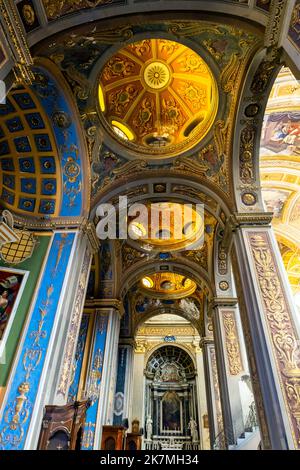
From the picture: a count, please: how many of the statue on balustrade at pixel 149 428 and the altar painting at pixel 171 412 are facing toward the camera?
2

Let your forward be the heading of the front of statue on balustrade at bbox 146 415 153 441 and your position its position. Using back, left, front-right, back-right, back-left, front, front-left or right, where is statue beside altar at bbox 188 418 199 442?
left

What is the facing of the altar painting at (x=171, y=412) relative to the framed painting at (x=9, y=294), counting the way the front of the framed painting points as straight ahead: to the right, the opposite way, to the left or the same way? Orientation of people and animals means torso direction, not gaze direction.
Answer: to the right

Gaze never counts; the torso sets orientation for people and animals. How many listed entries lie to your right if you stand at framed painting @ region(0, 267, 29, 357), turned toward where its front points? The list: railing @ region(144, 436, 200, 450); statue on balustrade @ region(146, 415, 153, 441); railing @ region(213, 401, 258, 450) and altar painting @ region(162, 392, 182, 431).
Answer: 0

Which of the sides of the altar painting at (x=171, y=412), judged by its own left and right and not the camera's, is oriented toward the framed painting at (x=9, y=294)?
front

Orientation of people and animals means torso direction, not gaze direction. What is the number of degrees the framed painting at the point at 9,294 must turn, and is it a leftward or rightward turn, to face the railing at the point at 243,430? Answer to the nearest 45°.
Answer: approximately 45° to its left

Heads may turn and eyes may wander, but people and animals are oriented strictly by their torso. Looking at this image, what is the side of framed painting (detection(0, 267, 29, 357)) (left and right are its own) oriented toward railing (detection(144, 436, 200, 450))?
left

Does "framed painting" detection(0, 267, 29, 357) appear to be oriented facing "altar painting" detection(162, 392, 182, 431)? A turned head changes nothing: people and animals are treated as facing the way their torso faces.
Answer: no

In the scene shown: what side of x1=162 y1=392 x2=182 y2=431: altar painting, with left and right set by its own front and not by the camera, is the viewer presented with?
front

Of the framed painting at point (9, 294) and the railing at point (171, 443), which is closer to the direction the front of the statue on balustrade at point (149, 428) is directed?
the framed painting

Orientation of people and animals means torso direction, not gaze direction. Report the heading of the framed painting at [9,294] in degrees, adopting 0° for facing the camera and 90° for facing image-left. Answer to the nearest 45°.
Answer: approximately 315°

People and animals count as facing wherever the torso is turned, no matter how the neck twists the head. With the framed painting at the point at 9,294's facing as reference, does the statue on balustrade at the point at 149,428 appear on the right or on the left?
on its left

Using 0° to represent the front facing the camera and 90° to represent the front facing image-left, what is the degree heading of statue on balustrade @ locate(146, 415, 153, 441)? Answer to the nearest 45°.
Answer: approximately 0°

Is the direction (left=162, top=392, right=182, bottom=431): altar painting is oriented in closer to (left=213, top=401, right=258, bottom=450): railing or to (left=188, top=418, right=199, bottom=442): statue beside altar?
the railing

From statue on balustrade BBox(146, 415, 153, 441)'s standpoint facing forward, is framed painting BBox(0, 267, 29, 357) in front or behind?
in front

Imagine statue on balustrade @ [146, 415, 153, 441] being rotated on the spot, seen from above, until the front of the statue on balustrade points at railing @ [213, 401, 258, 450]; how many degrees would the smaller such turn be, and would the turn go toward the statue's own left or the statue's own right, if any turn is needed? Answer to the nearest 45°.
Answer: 0° — it already faces it
